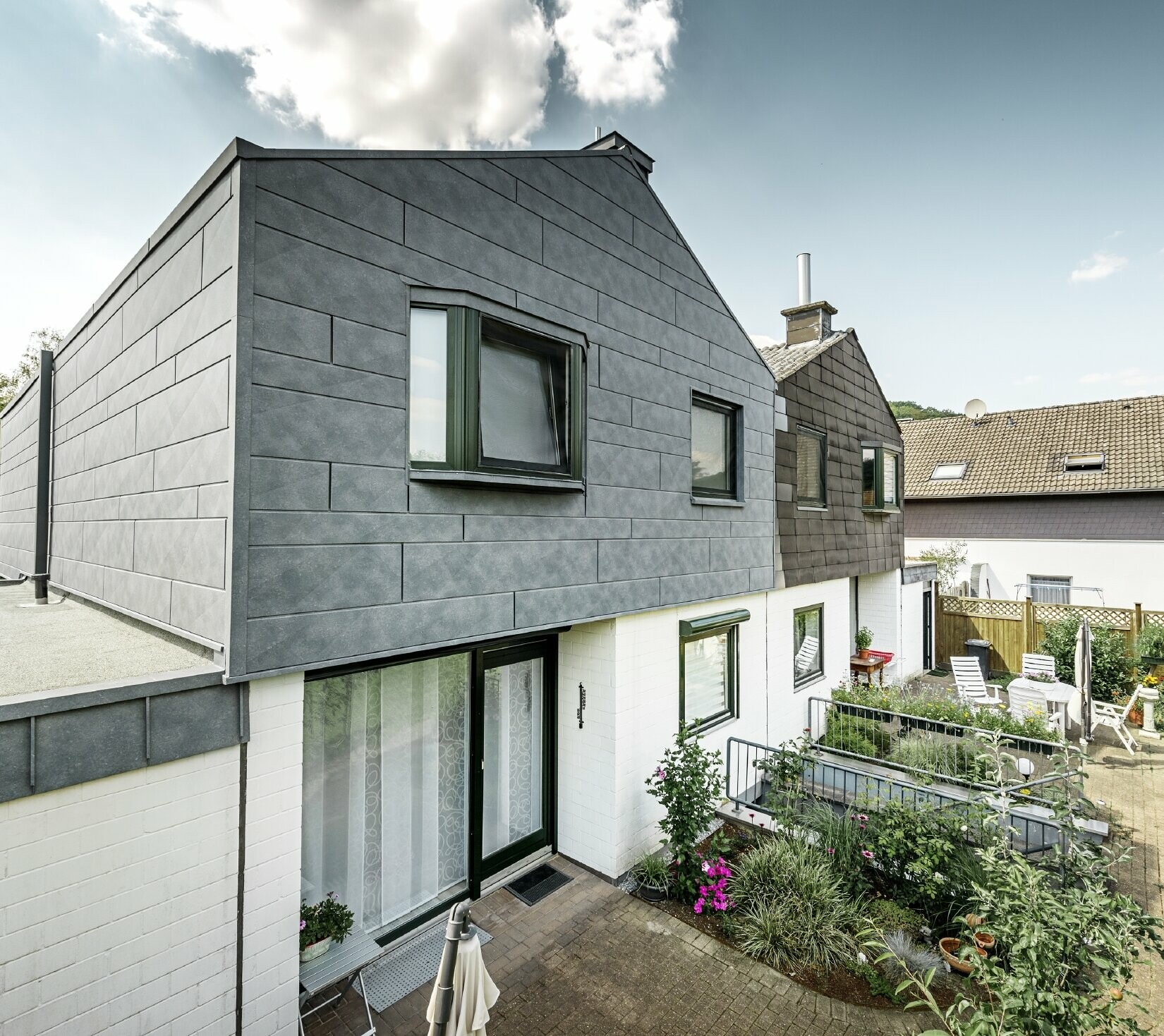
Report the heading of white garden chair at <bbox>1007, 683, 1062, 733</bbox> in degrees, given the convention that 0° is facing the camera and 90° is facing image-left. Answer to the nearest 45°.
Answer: approximately 225°

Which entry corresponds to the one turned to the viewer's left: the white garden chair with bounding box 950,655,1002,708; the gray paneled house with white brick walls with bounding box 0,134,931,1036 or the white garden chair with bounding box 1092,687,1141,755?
the white garden chair with bounding box 1092,687,1141,755

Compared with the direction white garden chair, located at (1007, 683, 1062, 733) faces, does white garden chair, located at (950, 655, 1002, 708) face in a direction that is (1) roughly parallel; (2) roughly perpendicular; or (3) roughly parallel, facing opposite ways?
roughly perpendicular

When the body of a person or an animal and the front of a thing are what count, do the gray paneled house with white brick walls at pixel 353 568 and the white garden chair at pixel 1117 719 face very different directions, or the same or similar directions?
very different directions

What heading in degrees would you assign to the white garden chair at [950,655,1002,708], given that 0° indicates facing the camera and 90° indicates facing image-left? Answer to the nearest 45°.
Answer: approximately 315°

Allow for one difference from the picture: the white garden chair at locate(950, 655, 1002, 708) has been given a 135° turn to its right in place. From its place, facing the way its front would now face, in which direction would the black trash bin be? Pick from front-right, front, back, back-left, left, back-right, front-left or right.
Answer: right

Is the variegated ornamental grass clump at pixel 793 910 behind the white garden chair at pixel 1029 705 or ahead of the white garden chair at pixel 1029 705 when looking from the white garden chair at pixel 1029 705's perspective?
behind

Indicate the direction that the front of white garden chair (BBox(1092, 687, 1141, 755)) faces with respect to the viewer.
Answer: facing to the left of the viewer

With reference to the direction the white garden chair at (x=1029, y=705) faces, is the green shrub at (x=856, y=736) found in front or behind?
behind
